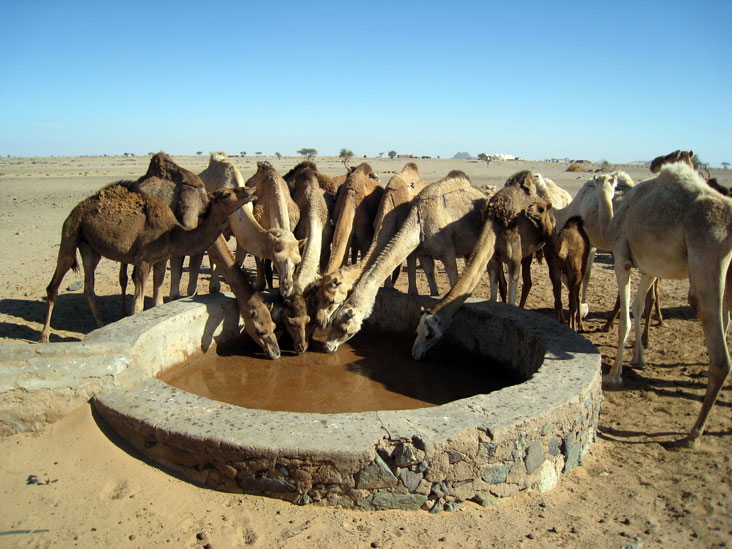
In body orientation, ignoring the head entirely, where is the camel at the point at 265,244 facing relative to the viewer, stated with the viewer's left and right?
facing the viewer and to the right of the viewer

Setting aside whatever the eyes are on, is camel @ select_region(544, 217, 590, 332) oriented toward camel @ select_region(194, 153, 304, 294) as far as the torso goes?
no

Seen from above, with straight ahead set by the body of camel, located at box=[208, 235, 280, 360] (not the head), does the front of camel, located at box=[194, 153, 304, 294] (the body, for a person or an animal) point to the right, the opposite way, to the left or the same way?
the same way

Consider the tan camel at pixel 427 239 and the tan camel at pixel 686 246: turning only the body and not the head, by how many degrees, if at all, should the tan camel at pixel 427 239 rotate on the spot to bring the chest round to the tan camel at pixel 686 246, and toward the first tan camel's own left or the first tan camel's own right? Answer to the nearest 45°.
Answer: approximately 90° to the first tan camel's own left

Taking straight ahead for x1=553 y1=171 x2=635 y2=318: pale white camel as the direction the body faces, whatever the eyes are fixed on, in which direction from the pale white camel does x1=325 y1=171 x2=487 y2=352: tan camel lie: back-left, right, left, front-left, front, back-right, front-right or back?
front

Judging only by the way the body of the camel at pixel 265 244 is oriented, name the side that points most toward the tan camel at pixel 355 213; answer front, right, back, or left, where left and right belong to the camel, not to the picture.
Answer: left

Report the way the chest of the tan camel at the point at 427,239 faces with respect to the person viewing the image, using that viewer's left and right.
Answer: facing the viewer and to the left of the viewer

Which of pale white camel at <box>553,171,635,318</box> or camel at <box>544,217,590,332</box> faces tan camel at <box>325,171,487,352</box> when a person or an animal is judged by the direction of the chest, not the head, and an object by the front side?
the pale white camel
